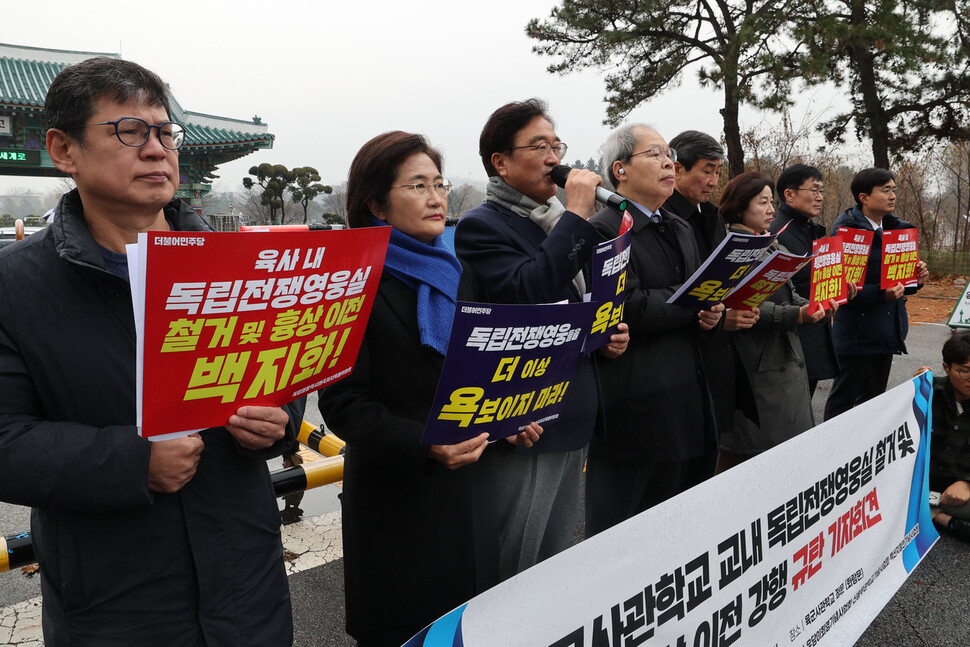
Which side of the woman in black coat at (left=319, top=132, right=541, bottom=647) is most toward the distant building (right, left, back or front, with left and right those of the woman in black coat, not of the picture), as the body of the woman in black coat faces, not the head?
back
